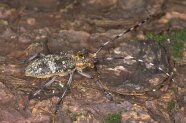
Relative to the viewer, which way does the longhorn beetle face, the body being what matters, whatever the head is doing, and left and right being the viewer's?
facing to the right of the viewer
